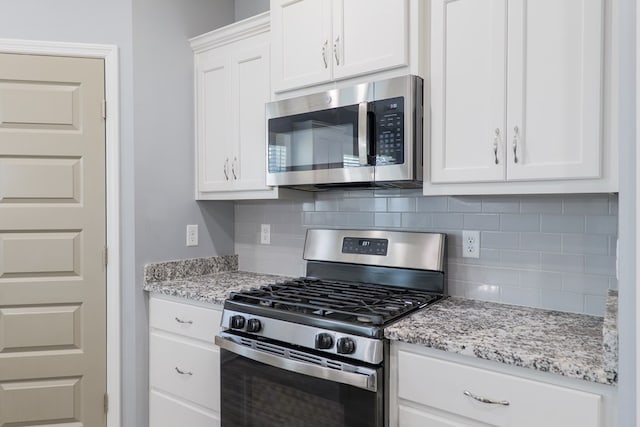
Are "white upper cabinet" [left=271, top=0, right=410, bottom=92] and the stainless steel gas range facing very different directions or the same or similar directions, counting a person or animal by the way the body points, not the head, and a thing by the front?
same or similar directions

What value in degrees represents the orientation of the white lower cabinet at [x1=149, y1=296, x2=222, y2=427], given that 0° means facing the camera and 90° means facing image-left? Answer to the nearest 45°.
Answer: approximately 45°

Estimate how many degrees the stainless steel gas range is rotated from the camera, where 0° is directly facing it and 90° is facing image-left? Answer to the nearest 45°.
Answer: approximately 45°

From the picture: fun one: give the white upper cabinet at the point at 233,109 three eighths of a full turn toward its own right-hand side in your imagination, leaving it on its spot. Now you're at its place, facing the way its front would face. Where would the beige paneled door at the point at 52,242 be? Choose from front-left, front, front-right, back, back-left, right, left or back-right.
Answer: left

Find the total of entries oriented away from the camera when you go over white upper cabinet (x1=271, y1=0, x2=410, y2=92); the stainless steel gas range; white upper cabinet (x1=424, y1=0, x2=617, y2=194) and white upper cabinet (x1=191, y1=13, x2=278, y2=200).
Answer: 0

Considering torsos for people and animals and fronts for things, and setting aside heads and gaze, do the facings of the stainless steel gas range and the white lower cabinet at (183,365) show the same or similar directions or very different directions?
same or similar directions

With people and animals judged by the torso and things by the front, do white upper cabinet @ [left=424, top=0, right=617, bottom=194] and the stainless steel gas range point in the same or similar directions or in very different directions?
same or similar directions

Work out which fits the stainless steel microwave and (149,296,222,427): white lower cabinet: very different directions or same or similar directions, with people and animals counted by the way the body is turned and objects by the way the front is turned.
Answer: same or similar directions

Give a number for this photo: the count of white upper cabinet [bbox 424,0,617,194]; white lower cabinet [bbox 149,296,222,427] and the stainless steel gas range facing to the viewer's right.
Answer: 0

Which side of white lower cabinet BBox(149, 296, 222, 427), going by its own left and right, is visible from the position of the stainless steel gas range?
left

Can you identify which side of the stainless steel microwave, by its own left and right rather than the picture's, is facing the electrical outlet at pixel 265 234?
right

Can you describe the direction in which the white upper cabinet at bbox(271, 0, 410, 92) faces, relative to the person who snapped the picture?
facing the viewer and to the left of the viewer

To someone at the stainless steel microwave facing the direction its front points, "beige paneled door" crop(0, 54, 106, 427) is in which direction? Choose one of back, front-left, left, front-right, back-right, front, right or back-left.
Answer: front-right
